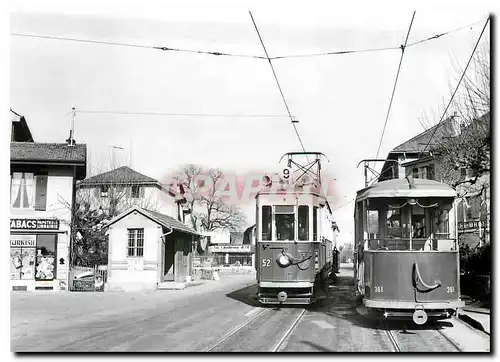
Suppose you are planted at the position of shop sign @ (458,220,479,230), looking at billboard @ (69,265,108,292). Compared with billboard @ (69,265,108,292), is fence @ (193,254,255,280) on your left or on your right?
right

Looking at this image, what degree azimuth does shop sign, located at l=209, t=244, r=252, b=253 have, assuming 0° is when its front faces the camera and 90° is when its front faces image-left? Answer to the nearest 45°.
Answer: approximately 0°

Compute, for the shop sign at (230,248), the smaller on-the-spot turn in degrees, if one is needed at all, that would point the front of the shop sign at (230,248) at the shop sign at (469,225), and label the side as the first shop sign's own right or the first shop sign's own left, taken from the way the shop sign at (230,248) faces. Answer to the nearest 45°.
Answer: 0° — it already faces it

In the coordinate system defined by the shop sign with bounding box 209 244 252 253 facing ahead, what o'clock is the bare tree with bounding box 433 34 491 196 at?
The bare tree is roughly at 12 o'clock from the shop sign.
